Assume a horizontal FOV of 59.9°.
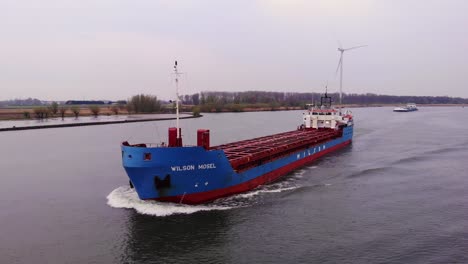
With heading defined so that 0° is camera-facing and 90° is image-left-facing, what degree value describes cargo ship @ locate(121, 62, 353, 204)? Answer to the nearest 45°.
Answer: approximately 45°
